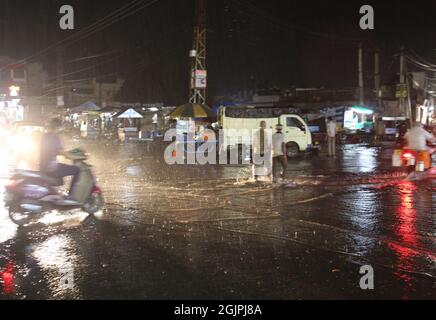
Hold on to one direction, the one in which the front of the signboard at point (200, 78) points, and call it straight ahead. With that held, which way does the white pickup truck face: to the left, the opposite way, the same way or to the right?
to the left

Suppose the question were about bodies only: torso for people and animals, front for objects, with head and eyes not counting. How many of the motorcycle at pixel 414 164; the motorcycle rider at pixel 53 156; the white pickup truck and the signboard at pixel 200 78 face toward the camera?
1

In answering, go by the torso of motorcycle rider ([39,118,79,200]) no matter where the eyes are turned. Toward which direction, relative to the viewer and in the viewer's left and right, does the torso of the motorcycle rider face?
facing to the right of the viewer

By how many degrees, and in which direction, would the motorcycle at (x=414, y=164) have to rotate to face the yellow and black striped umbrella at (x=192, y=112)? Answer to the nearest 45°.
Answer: approximately 90° to its left

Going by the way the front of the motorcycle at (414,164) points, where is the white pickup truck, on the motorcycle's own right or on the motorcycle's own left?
on the motorcycle's own left

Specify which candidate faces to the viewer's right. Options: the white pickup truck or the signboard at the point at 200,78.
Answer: the white pickup truck

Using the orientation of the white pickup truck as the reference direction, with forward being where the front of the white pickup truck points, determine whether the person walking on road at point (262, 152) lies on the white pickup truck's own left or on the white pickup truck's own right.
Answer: on the white pickup truck's own right

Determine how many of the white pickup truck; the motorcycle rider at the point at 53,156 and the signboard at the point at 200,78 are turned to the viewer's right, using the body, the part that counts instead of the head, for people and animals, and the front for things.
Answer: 2

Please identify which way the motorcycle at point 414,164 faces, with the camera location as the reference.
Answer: facing away from the viewer and to the right of the viewer

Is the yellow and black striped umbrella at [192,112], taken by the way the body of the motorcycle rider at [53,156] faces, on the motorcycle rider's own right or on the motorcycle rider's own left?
on the motorcycle rider's own left

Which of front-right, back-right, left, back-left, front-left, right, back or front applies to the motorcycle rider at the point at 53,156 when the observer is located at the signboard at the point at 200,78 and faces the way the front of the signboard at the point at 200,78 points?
front

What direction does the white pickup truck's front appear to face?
to the viewer's right

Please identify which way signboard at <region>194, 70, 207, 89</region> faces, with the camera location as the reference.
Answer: facing the viewer
